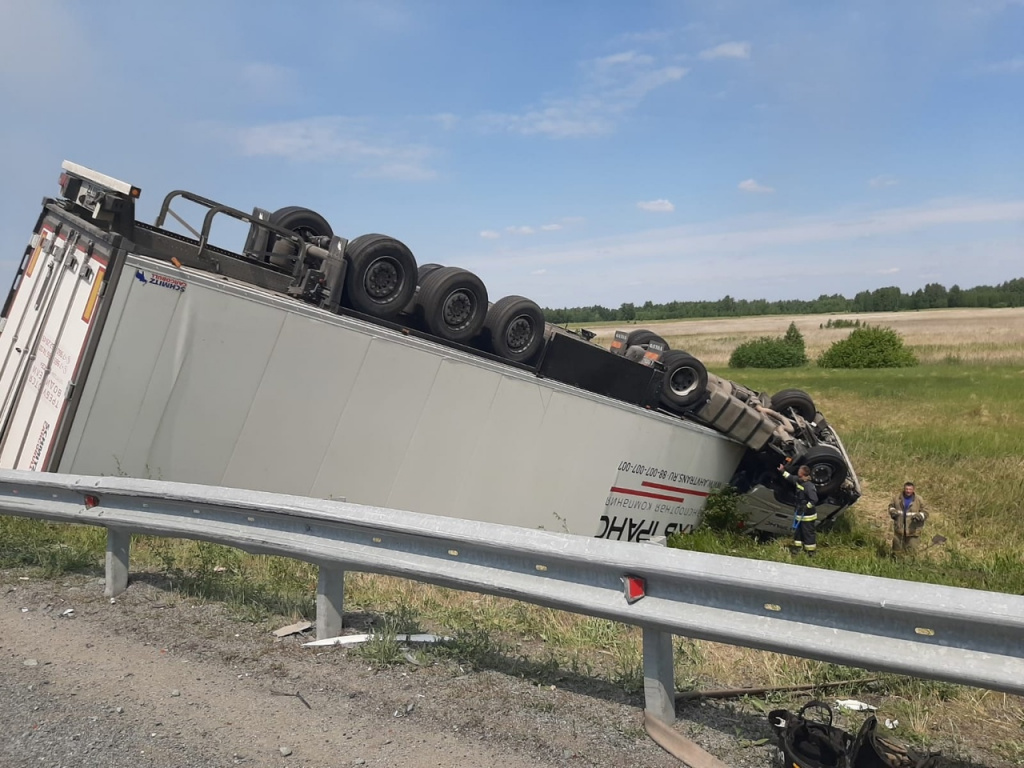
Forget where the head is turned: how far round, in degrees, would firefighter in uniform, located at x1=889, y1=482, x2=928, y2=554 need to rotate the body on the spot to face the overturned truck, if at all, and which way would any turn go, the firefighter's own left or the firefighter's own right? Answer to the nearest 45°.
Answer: approximately 45° to the firefighter's own right

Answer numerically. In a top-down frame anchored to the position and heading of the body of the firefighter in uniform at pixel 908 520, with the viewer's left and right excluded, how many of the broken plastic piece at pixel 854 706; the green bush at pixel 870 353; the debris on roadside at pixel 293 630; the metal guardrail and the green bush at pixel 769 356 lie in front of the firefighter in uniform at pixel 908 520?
3

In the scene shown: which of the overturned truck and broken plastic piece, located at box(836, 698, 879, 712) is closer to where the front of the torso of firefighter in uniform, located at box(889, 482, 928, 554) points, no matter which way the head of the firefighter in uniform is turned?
the broken plastic piece

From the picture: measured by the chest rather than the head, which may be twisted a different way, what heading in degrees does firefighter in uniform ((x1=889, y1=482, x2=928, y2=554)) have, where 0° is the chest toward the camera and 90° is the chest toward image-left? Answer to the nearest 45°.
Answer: approximately 0°

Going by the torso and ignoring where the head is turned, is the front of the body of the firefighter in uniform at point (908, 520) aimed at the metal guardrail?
yes

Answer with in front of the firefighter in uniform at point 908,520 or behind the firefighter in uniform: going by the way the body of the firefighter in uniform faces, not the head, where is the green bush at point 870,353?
behind

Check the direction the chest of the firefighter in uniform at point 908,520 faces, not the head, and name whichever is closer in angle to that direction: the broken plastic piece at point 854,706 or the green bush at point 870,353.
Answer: the broken plastic piece

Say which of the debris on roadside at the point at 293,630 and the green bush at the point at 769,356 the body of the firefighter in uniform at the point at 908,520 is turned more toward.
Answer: the debris on roadside

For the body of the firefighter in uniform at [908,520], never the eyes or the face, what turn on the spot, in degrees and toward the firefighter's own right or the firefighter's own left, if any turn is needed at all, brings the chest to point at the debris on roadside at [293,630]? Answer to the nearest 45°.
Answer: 0° — they already face it

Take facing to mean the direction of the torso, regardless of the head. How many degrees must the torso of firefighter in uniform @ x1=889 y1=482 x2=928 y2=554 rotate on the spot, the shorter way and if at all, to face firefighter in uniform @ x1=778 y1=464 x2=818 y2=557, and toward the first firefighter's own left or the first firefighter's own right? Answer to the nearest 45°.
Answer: approximately 45° to the first firefighter's own right
